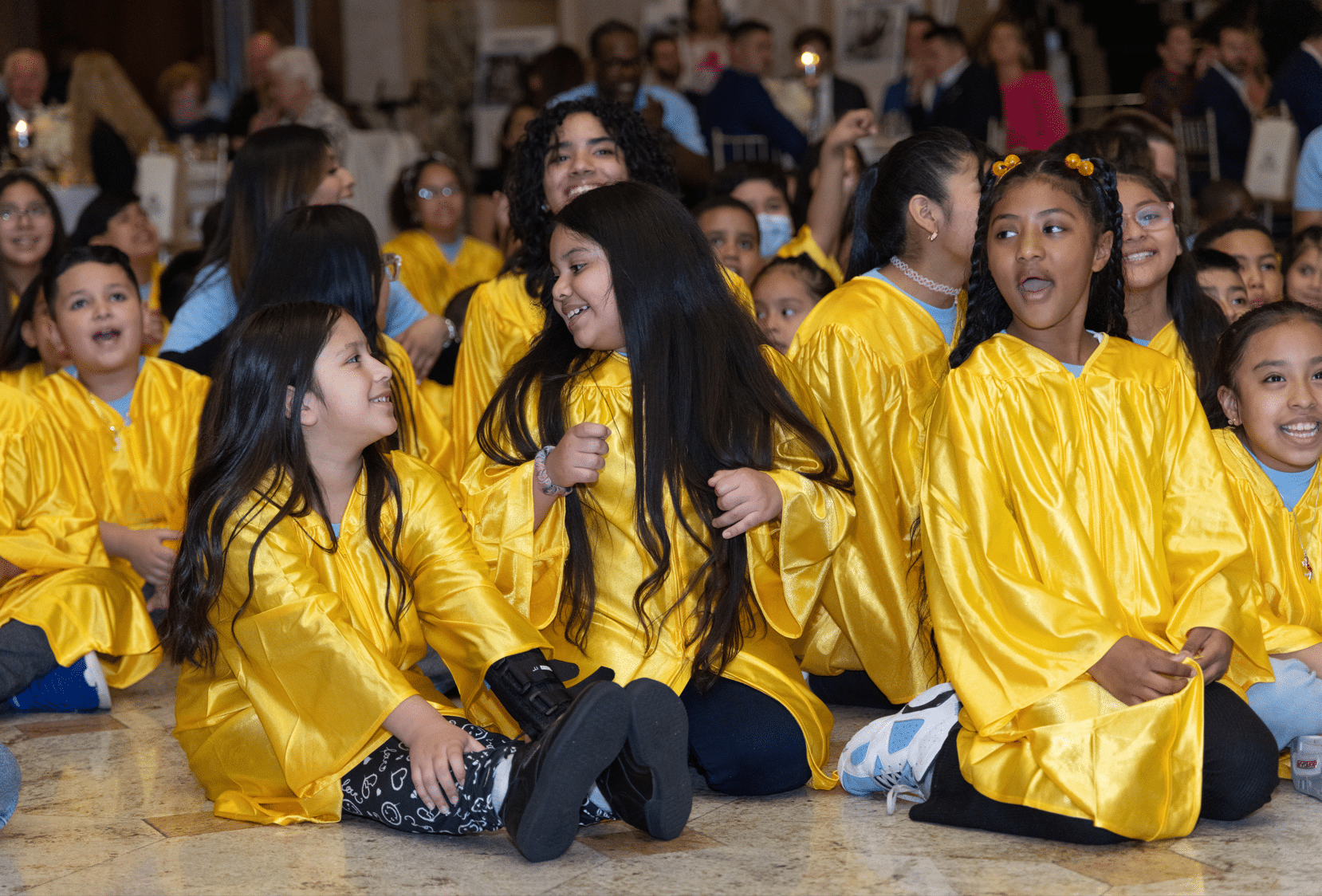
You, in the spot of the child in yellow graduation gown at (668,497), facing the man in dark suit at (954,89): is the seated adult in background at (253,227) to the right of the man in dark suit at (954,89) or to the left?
left

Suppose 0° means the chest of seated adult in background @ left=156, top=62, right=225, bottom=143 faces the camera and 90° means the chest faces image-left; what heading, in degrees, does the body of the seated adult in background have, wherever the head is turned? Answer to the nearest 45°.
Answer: approximately 0°

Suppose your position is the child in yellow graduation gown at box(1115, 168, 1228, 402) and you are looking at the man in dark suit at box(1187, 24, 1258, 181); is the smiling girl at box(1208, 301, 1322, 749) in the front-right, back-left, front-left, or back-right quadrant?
back-right

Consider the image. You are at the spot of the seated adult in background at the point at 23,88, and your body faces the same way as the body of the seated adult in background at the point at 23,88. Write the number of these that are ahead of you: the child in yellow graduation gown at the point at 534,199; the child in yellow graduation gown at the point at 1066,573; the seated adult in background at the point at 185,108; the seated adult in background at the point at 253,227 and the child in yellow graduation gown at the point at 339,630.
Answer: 4

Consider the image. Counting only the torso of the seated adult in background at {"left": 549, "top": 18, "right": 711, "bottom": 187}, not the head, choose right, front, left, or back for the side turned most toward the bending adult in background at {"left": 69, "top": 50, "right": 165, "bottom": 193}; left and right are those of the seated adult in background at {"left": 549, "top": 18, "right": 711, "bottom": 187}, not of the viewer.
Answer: right

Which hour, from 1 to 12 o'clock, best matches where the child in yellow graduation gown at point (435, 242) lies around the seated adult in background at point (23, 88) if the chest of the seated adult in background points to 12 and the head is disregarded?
The child in yellow graduation gown is roughly at 11 o'clock from the seated adult in background.
